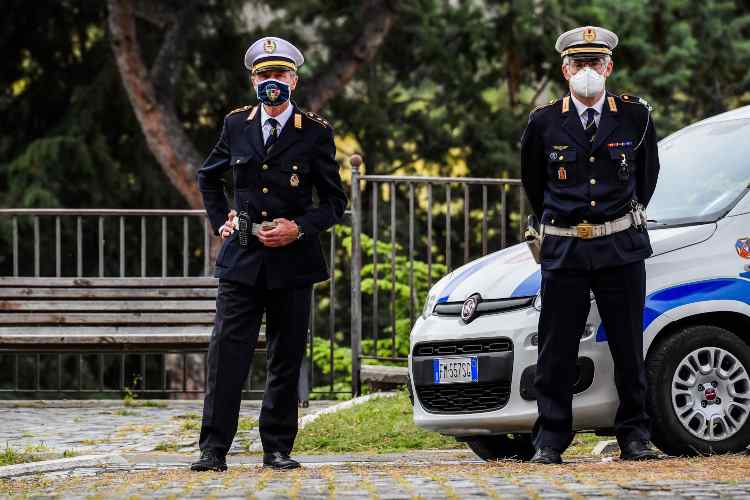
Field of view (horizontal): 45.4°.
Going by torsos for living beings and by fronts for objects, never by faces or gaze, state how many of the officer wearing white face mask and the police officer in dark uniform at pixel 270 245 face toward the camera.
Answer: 2

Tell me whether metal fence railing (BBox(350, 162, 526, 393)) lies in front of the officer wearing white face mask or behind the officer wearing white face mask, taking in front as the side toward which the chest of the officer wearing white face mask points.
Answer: behind

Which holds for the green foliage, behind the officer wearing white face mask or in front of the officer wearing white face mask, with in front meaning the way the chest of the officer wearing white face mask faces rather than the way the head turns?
behind

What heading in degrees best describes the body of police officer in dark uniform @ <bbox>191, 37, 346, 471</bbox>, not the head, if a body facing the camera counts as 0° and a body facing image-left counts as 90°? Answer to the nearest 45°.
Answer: approximately 0°

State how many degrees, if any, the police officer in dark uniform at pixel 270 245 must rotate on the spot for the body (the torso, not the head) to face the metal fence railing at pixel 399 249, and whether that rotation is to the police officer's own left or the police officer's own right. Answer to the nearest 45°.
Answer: approximately 180°

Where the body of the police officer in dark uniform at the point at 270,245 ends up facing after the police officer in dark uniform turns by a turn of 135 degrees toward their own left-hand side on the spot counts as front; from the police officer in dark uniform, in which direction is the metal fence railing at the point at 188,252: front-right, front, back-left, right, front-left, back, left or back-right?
front-left

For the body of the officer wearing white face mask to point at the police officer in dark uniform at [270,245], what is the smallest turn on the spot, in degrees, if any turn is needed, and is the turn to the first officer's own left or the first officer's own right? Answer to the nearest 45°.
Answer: approximately 90° to the first officer's own right

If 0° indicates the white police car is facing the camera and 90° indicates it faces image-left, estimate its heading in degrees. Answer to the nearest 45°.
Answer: approximately 45°

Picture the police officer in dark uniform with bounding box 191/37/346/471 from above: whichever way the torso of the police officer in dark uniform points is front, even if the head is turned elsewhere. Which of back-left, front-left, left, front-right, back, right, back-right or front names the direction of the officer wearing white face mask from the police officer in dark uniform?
left

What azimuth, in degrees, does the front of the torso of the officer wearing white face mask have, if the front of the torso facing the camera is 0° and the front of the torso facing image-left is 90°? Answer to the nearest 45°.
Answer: approximately 0°
